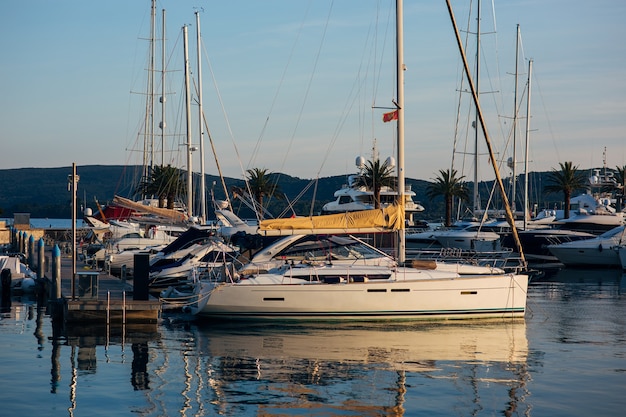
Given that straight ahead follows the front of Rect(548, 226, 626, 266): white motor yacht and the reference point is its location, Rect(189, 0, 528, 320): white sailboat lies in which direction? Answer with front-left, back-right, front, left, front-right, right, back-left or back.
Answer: left

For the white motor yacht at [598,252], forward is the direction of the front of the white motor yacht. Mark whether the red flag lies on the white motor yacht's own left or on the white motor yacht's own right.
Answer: on the white motor yacht's own left

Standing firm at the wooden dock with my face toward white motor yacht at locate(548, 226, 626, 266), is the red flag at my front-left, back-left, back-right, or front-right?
front-right

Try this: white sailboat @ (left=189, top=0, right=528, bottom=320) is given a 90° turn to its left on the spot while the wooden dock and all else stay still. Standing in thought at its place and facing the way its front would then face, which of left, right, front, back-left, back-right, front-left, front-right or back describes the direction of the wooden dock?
left

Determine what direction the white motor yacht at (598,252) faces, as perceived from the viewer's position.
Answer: facing to the left of the viewer

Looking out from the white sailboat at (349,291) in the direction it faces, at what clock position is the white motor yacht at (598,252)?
The white motor yacht is roughly at 10 o'clock from the white sailboat.

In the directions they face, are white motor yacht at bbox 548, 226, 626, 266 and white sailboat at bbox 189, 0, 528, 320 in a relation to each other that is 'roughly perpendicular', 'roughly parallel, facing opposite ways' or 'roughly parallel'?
roughly parallel, facing opposite ways

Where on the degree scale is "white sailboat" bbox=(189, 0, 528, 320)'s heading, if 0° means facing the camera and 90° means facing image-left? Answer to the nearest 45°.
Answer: approximately 270°

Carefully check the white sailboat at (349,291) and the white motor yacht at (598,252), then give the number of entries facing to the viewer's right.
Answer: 1
